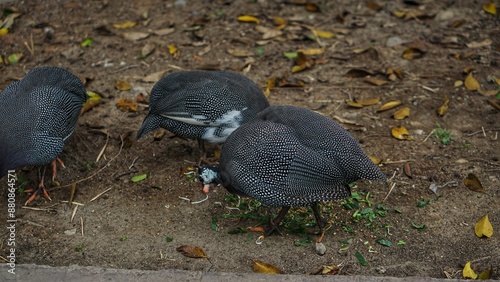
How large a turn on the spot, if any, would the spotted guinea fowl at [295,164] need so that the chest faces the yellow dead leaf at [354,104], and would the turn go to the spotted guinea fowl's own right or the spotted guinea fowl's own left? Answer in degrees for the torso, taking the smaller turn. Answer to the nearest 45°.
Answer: approximately 90° to the spotted guinea fowl's own right

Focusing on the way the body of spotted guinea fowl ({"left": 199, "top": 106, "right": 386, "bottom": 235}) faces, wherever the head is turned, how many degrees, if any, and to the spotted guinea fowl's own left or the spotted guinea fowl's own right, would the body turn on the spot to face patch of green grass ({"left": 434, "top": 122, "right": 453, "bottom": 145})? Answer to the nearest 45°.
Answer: approximately 135° to the spotted guinea fowl's own right

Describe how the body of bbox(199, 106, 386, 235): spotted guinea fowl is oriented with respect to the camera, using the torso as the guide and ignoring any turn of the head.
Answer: to the viewer's left

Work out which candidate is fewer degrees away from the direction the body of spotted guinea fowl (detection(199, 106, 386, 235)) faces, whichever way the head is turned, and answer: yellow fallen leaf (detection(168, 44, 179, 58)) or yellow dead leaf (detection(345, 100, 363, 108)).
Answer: the yellow fallen leaf

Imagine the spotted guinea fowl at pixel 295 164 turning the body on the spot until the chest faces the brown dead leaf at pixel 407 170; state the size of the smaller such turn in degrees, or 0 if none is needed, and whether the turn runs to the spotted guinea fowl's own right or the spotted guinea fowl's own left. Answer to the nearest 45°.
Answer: approximately 135° to the spotted guinea fowl's own right

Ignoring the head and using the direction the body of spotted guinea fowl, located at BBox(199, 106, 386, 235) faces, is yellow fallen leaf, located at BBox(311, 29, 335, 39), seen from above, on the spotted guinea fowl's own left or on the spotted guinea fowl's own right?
on the spotted guinea fowl's own right
